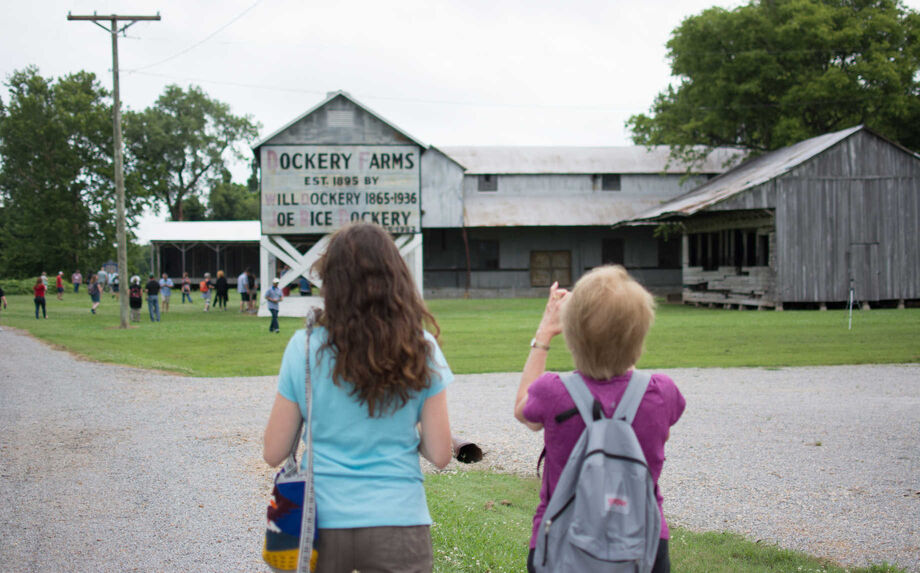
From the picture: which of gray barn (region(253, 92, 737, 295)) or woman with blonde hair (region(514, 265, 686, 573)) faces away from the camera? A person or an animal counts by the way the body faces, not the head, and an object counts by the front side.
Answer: the woman with blonde hair

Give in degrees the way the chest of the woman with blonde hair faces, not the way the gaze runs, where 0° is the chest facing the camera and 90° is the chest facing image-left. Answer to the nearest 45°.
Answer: approximately 180°

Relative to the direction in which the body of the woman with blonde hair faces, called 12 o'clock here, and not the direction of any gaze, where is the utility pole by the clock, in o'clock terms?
The utility pole is roughly at 11 o'clock from the woman with blonde hair.

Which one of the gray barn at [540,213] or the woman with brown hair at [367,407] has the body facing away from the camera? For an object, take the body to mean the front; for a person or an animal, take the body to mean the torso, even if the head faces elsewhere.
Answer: the woman with brown hair

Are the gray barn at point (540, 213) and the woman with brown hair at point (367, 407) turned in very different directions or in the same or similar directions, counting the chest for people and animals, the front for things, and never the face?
very different directions

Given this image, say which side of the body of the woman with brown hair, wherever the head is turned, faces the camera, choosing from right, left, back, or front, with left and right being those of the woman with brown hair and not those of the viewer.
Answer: back

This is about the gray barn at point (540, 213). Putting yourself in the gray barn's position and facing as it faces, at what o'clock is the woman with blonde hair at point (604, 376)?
The woman with blonde hair is roughly at 12 o'clock from the gray barn.

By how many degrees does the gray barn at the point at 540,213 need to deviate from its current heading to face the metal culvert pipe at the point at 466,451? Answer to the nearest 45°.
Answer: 0° — it already faces it

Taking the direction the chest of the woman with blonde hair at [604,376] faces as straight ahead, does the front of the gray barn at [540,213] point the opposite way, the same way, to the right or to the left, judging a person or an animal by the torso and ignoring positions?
the opposite way

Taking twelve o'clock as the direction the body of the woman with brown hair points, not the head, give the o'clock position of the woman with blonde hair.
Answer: The woman with blonde hair is roughly at 3 o'clock from the woman with brown hair.

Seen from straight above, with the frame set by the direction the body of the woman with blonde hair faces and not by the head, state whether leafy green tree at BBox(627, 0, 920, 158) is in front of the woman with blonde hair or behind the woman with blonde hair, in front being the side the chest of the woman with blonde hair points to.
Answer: in front

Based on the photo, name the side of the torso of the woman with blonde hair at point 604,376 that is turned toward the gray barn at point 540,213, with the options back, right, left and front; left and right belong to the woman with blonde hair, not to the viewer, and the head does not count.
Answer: front

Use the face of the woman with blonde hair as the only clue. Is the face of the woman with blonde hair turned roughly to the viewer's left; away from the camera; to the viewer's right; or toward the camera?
away from the camera

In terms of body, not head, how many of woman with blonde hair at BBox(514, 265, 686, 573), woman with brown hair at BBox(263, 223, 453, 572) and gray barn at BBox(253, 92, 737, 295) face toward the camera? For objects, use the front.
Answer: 1

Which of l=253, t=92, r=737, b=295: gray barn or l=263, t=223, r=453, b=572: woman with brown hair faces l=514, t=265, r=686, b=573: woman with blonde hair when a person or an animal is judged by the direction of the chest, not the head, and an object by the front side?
the gray barn

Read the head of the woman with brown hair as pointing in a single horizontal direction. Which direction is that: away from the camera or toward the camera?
away from the camera

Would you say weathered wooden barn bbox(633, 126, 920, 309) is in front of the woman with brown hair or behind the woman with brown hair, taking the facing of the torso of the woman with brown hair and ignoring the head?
in front
